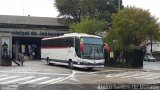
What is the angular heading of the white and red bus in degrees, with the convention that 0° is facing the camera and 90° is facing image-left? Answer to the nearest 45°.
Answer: approximately 315°

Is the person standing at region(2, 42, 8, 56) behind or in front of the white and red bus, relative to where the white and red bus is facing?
behind
